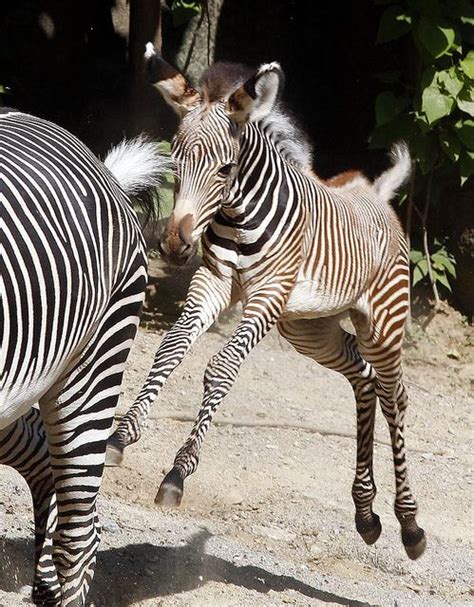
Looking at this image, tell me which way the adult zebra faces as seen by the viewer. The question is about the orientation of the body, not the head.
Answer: to the viewer's left

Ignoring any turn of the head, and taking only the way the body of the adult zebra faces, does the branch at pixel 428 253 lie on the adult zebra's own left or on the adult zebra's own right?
on the adult zebra's own right

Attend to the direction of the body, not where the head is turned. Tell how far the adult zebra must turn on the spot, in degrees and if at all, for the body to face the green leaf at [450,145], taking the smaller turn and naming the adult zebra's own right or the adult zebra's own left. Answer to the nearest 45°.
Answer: approximately 135° to the adult zebra's own right

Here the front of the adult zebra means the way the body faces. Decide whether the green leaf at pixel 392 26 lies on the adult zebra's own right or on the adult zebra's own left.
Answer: on the adult zebra's own right

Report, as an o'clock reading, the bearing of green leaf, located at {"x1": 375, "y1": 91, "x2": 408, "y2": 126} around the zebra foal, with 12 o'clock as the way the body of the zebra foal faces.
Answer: The green leaf is roughly at 5 o'clock from the zebra foal.

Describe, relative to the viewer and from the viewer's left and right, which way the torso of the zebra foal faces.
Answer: facing the viewer and to the left of the viewer

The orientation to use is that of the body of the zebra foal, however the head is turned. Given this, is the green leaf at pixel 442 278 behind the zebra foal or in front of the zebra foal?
behind

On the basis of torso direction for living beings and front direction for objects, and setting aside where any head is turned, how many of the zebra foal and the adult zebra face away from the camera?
0

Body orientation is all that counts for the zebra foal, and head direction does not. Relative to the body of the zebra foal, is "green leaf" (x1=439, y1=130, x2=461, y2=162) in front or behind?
behind
